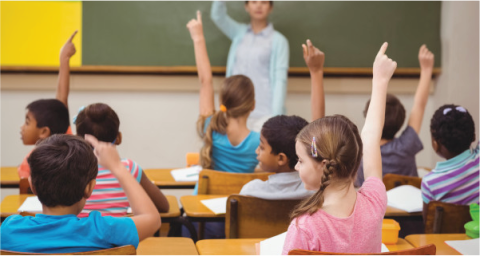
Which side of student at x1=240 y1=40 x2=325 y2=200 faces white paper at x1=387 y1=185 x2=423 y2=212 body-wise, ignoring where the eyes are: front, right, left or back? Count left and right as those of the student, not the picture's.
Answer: right

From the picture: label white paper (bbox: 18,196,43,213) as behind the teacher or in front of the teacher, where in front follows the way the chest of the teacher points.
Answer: in front

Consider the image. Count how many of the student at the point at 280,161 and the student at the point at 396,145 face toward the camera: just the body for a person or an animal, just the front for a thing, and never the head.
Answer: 0

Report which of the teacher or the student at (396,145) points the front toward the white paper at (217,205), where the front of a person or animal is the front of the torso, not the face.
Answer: the teacher

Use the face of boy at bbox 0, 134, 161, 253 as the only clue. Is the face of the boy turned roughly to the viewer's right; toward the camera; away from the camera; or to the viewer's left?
away from the camera

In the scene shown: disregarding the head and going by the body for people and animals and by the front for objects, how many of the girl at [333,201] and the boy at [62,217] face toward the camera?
0

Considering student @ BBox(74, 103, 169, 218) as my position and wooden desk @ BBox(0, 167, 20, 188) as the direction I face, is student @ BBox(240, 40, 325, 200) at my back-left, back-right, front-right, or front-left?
back-right

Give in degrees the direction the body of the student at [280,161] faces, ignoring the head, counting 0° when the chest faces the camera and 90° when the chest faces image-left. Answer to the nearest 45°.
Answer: approximately 135°

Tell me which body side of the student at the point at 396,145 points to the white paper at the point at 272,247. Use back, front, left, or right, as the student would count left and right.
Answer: back

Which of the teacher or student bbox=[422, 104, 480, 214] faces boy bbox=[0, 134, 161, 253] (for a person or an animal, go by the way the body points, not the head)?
the teacher

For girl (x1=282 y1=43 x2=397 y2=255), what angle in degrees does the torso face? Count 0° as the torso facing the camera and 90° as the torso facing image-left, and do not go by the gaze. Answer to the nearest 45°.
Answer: approximately 135°

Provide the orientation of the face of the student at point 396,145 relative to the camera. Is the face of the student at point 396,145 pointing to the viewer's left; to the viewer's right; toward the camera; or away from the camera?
away from the camera

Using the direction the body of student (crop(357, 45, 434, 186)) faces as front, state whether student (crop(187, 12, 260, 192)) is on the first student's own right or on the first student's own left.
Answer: on the first student's own left

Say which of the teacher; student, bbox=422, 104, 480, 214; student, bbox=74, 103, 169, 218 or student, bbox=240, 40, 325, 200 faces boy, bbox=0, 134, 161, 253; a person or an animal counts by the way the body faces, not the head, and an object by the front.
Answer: the teacher

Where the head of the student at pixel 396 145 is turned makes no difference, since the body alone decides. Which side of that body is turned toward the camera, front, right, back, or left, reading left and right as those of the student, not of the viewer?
back

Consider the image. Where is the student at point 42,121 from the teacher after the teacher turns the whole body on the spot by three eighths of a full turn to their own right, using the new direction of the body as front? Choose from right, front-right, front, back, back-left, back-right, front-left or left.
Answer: left

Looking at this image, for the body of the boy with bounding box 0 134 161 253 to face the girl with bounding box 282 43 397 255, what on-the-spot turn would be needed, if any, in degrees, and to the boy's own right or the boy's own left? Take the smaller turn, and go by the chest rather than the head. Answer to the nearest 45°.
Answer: approximately 90° to the boy's own right

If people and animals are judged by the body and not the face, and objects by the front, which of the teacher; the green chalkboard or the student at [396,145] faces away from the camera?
the student

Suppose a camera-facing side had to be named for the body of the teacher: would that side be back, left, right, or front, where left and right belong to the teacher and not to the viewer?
front

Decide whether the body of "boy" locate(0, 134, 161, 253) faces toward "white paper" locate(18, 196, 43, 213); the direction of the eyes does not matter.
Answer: yes
